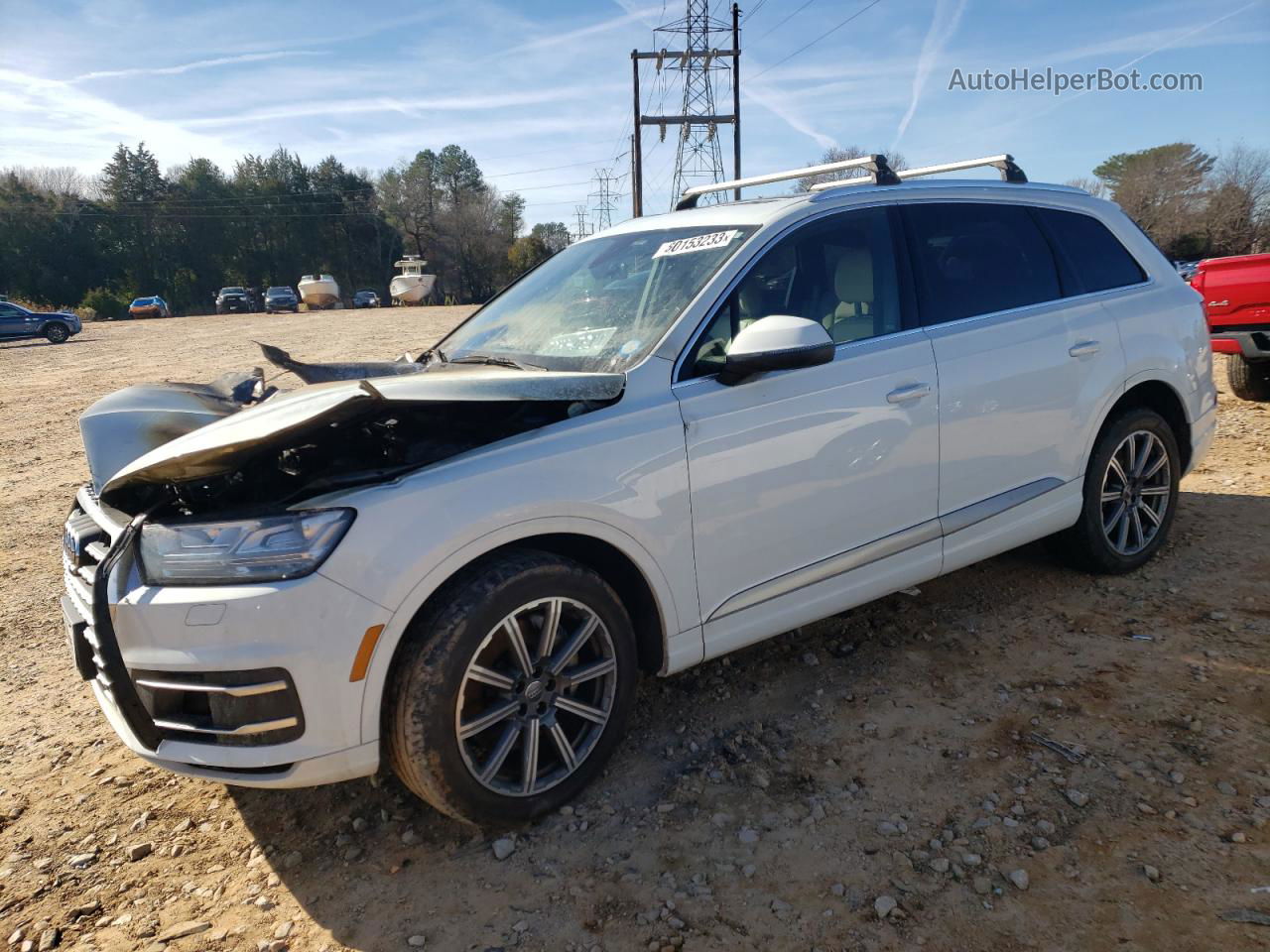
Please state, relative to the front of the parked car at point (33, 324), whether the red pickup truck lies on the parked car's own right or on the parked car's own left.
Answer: on the parked car's own right

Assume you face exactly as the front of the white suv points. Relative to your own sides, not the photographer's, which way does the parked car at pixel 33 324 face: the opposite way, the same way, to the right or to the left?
the opposite way

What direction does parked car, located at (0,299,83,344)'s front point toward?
to the viewer's right

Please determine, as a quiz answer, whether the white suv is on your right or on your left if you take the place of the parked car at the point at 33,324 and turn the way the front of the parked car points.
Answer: on your right

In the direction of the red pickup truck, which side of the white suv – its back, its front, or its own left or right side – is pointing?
back

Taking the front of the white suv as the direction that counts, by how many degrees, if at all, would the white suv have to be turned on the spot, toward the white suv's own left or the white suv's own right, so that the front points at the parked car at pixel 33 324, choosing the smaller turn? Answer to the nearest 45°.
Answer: approximately 90° to the white suv's own right
